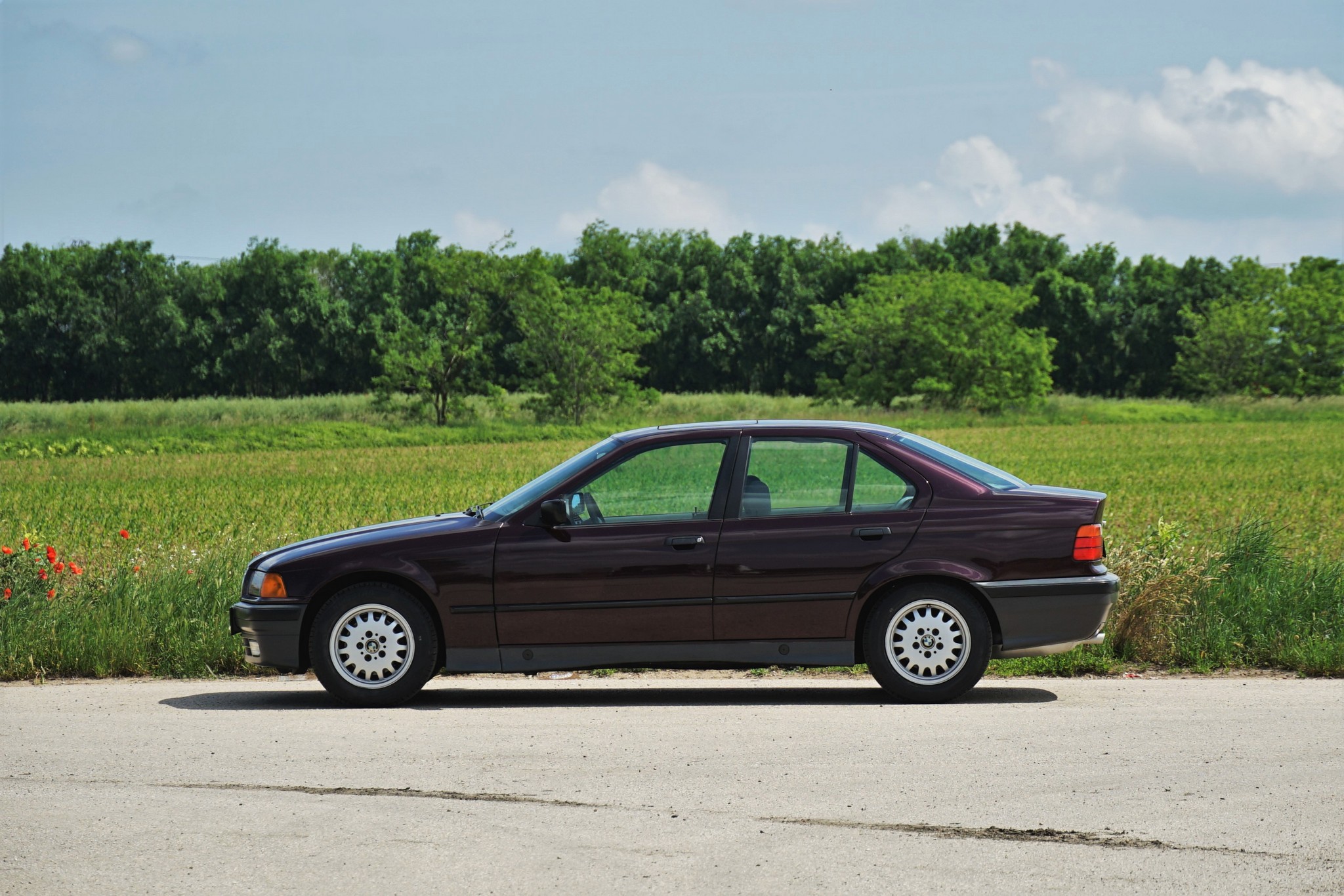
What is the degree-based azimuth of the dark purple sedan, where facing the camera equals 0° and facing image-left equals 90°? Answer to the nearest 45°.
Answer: approximately 90°
